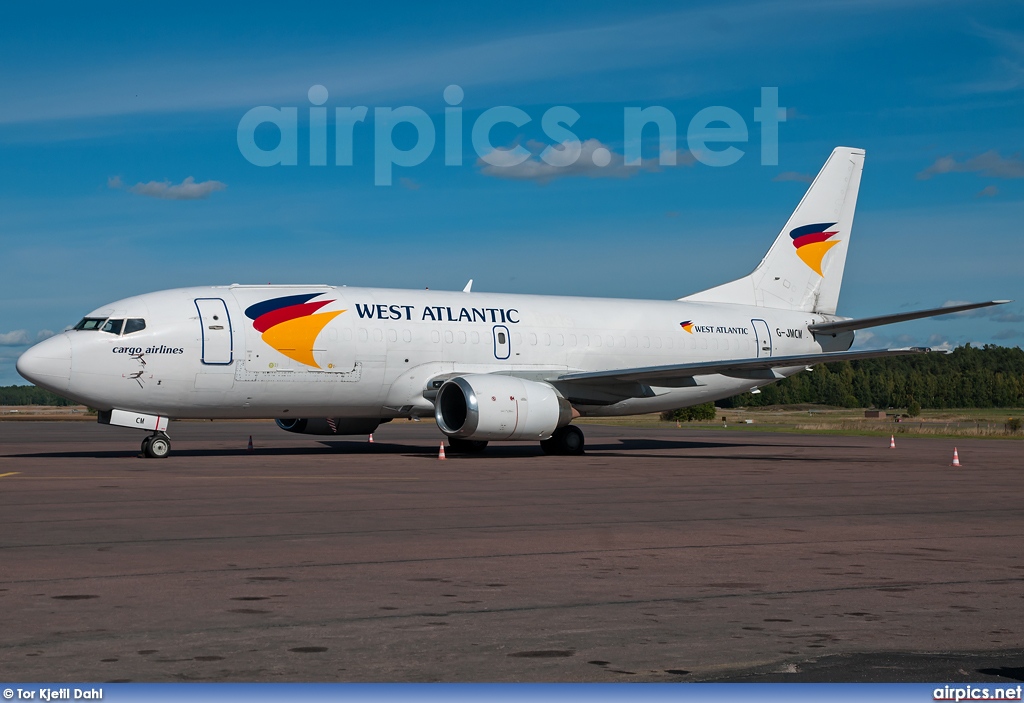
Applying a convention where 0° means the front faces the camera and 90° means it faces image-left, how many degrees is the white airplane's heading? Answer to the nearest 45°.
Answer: approximately 45°
